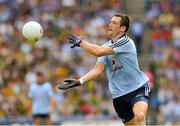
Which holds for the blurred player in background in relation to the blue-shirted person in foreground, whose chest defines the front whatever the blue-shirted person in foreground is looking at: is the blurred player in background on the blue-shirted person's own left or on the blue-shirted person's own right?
on the blue-shirted person's own right

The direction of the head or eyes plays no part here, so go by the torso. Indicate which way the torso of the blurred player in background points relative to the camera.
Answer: toward the camera

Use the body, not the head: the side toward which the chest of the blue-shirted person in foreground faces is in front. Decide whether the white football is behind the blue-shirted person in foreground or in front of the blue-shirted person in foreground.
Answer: in front

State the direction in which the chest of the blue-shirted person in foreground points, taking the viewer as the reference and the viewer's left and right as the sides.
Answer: facing the viewer and to the left of the viewer

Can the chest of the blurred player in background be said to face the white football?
yes

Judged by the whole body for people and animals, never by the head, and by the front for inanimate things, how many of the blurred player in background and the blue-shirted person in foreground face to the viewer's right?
0
